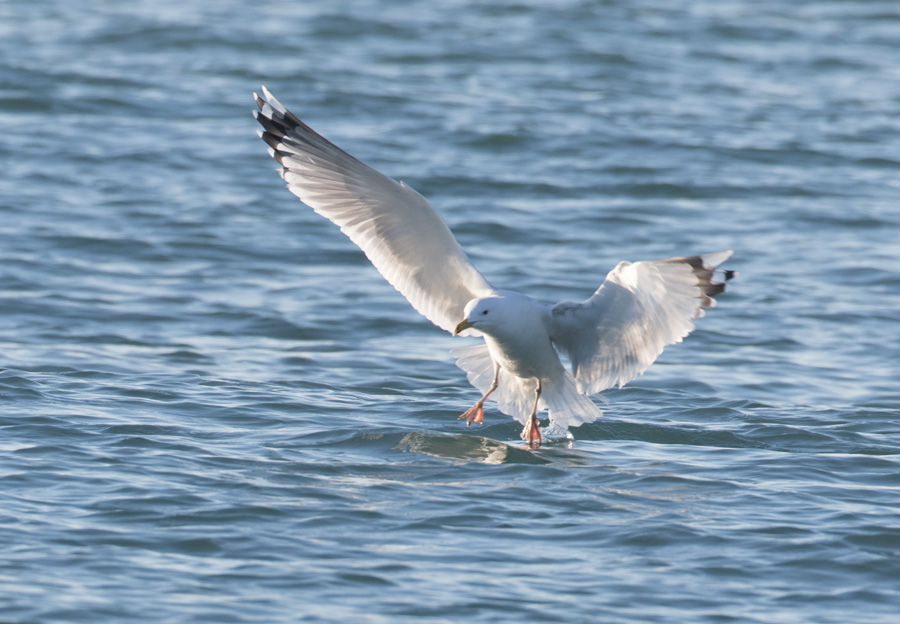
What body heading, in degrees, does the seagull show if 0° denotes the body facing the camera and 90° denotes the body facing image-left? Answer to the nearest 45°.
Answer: approximately 45°
